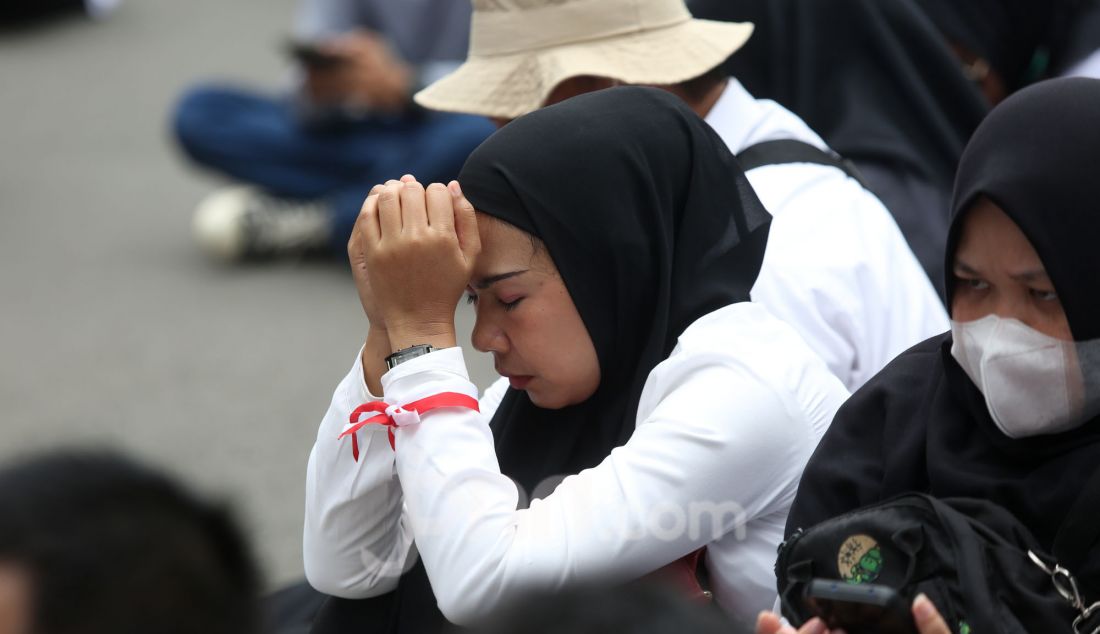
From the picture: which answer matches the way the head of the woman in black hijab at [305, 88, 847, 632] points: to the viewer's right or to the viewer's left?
to the viewer's left

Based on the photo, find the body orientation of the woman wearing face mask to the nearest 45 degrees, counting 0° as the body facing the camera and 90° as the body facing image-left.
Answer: approximately 45°

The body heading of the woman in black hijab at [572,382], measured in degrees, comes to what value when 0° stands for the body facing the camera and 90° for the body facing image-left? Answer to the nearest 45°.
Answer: approximately 90°

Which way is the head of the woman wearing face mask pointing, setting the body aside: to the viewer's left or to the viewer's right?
to the viewer's left

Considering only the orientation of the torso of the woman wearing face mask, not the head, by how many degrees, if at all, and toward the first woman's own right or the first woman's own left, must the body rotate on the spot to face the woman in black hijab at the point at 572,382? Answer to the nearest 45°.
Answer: approximately 45° to the first woman's own right

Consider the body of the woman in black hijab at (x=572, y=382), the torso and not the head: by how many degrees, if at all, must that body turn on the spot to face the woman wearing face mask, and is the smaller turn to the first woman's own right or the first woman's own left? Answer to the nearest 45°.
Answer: approximately 180°
